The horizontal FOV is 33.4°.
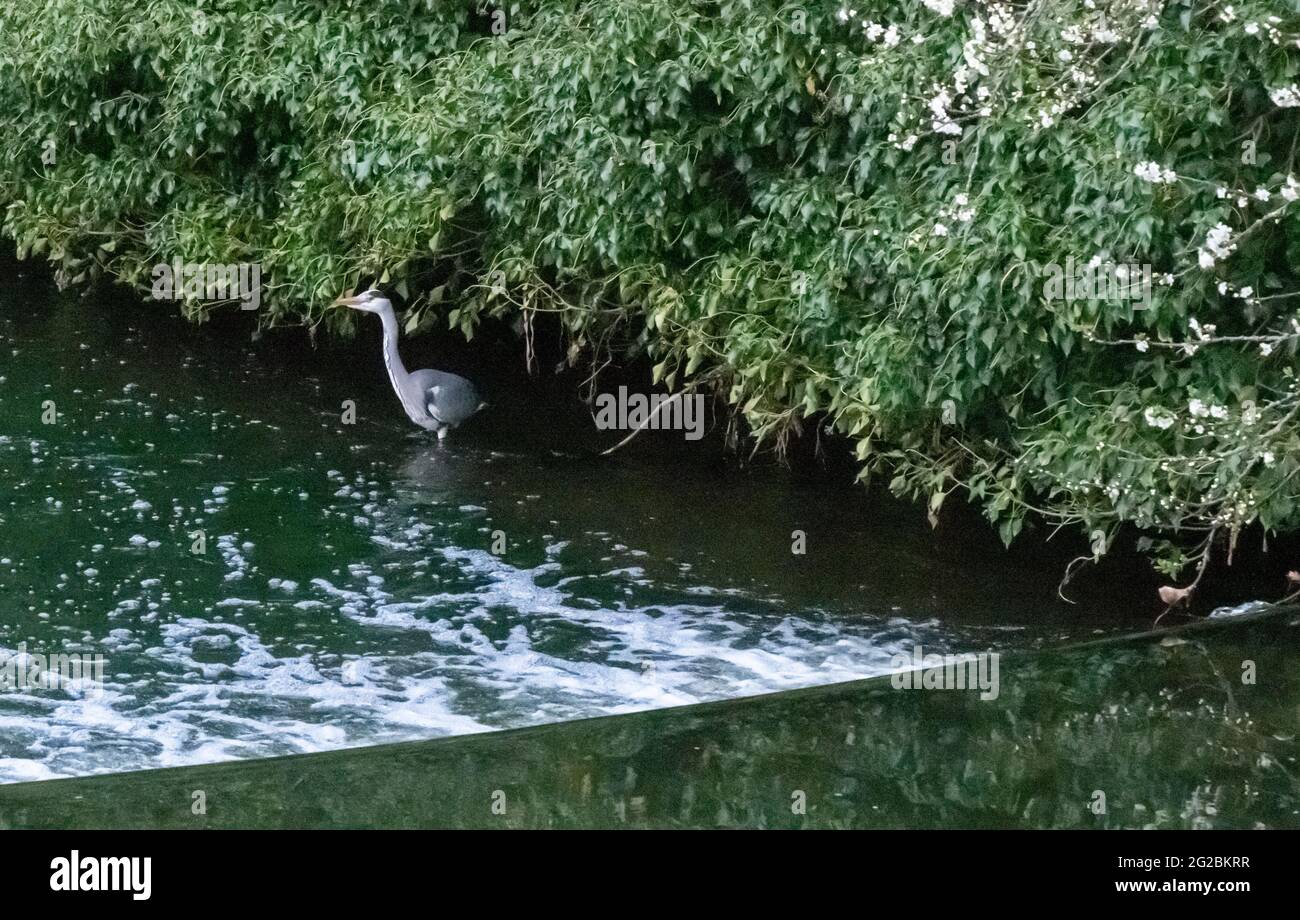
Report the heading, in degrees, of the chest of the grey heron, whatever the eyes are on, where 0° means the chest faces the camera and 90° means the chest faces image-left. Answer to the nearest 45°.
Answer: approximately 90°
